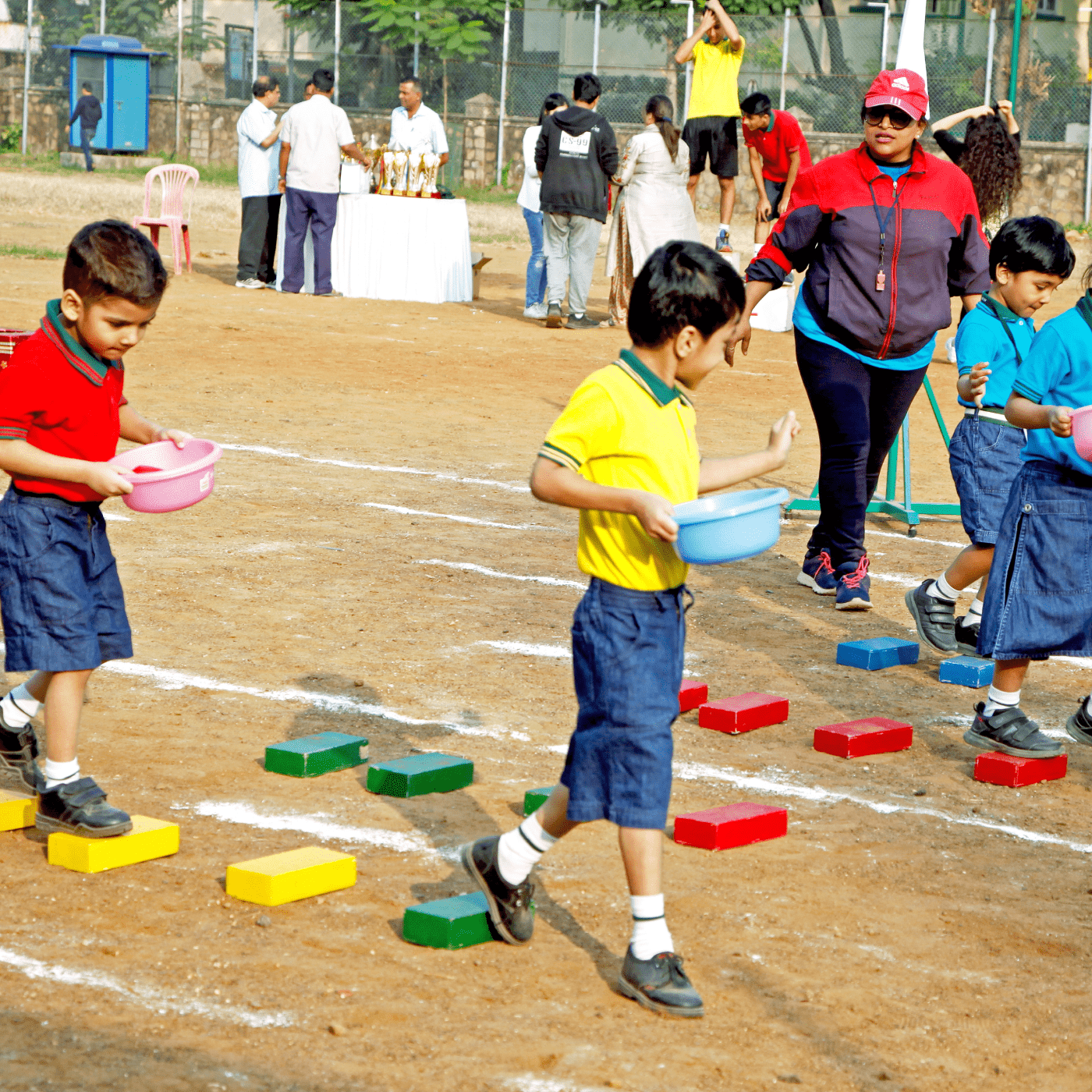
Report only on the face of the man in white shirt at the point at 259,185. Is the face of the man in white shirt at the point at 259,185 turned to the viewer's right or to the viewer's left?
to the viewer's right

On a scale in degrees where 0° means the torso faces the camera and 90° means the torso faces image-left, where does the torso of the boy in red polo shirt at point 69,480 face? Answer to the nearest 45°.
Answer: approximately 315°

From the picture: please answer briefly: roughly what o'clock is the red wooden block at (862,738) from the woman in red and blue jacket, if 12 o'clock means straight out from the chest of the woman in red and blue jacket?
The red wooden block is roughly at 12 o'clock from the woman in red and blue jacket.

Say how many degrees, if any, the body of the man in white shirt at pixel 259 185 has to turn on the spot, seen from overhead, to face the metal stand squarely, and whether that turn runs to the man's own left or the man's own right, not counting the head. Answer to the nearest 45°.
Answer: approximately 90° to the man's own right

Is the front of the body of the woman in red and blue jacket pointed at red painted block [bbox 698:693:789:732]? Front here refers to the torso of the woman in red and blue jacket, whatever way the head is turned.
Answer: yes

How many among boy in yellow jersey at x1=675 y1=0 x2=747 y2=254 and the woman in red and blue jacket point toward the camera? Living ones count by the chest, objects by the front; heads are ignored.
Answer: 2

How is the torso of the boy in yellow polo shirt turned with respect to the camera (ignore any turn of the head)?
to the viewer's right

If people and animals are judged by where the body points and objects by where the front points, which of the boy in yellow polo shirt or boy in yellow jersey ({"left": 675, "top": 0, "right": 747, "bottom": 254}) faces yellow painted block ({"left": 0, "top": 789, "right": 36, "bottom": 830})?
the boy in yellow jersey
